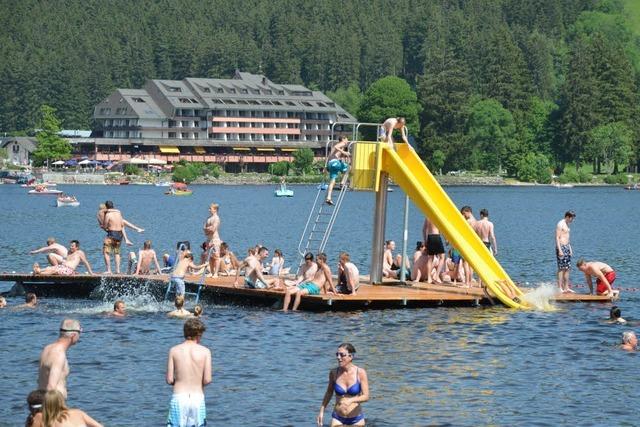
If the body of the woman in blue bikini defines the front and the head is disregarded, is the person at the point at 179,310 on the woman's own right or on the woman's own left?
on the woman's own right

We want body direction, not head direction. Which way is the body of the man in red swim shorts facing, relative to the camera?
to the viewer's left

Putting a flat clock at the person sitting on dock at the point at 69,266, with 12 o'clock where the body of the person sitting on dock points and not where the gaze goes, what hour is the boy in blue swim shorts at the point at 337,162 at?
The boy in blue swim shorts is roughly at 7 o'clock from the person sitting on dock.

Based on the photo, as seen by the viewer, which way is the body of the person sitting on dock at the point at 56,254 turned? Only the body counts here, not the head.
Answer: to the viewer's left

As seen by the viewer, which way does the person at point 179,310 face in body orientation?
away from the camera

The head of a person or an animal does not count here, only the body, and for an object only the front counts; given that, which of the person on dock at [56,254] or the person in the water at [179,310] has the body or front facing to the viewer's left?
the person on dock at [56,254]
